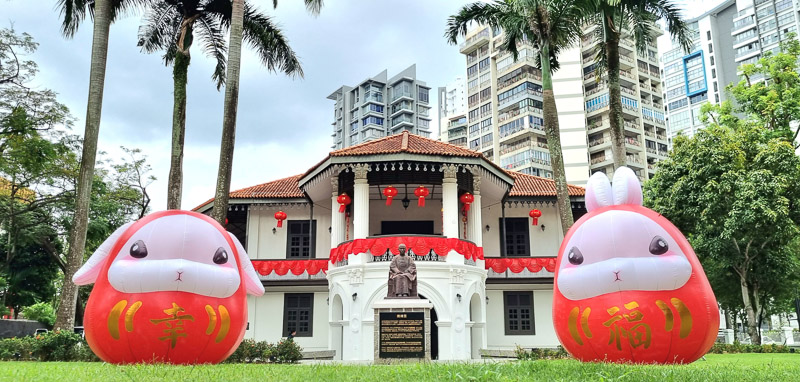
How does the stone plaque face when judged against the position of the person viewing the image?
facing the viewer

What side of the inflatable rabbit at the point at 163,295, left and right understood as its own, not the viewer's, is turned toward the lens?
front

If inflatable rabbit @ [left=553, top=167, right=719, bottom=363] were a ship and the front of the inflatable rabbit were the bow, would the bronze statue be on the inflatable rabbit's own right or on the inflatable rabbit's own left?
on the inflatable rabbit's own right

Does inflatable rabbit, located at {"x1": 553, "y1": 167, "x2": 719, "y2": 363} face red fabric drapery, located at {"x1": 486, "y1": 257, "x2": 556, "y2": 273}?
no

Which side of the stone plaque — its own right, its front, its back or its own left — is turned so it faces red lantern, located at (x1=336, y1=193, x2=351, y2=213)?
back

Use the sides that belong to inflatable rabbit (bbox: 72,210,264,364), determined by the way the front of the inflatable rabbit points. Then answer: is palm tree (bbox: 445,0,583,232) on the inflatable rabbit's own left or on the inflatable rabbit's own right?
on the inflatable rabbit's own left

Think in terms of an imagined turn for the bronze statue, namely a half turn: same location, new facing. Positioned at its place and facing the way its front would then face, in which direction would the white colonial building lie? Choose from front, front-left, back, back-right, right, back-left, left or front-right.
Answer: front

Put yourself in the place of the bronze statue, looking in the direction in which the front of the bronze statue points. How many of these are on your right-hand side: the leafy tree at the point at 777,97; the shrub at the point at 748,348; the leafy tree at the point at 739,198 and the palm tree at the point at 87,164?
1

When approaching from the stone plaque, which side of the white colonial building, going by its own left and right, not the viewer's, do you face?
front

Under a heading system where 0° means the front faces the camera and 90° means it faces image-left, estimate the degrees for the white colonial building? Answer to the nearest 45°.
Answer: approximately 0°

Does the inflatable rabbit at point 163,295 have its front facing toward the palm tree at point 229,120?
no

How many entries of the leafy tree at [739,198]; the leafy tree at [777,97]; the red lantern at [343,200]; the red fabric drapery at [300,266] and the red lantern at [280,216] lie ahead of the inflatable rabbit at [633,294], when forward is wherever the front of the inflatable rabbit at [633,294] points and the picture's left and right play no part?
0

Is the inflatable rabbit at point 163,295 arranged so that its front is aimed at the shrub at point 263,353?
no

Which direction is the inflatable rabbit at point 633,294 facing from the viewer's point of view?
toward the camera

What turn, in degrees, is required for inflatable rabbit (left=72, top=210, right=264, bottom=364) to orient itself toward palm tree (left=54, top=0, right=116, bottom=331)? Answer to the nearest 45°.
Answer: approximately 180°

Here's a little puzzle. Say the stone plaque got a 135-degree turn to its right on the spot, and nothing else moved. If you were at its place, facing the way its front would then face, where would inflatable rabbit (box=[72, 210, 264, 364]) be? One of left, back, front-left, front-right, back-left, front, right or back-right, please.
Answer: left
